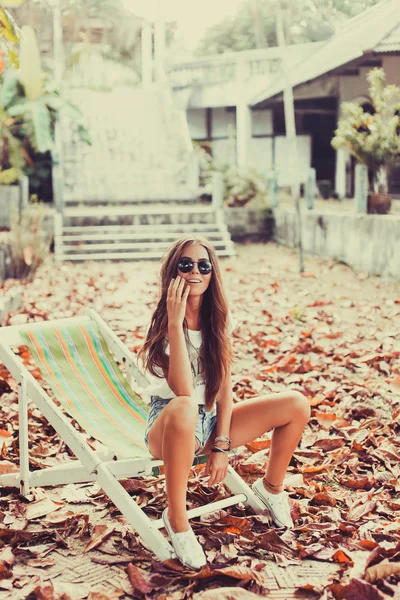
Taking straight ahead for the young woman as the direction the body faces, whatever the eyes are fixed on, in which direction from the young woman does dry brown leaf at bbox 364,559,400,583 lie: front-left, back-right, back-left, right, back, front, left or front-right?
front

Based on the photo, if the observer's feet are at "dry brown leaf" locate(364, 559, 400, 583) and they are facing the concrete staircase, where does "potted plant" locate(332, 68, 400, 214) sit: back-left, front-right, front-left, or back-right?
front-right

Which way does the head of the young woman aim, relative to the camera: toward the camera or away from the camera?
toward the camera

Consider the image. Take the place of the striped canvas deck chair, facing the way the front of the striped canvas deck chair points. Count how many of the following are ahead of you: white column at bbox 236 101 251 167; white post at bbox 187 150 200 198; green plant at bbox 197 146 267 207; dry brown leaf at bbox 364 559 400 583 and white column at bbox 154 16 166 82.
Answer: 1

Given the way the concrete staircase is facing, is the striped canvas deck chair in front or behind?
in front

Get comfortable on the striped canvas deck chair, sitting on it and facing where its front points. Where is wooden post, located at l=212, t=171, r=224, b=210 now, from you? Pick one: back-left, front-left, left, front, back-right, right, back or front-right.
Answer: back-left

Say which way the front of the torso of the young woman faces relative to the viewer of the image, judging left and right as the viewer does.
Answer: facing the viewer and to the right of the viewer

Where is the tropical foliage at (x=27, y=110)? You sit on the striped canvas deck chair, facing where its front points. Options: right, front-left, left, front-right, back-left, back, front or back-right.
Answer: back-left

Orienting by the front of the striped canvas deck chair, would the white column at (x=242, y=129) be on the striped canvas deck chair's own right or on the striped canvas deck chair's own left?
on the striped canvas deck chair's own left

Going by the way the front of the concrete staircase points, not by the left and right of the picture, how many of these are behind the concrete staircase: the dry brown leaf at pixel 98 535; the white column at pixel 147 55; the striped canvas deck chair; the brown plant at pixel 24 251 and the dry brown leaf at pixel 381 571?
1

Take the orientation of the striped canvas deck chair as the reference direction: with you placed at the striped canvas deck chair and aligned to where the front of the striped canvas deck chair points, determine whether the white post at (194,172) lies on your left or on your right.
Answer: on your left

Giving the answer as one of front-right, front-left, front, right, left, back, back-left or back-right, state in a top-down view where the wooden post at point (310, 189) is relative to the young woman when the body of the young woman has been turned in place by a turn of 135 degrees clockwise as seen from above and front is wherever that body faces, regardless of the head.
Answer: right

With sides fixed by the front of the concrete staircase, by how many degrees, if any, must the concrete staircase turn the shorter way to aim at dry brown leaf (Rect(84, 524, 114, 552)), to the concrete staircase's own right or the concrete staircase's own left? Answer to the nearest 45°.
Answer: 0° — it already faces it

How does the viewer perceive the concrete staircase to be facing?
facing the viewer

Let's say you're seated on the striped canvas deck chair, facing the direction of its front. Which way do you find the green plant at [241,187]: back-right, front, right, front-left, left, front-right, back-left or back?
back-left
